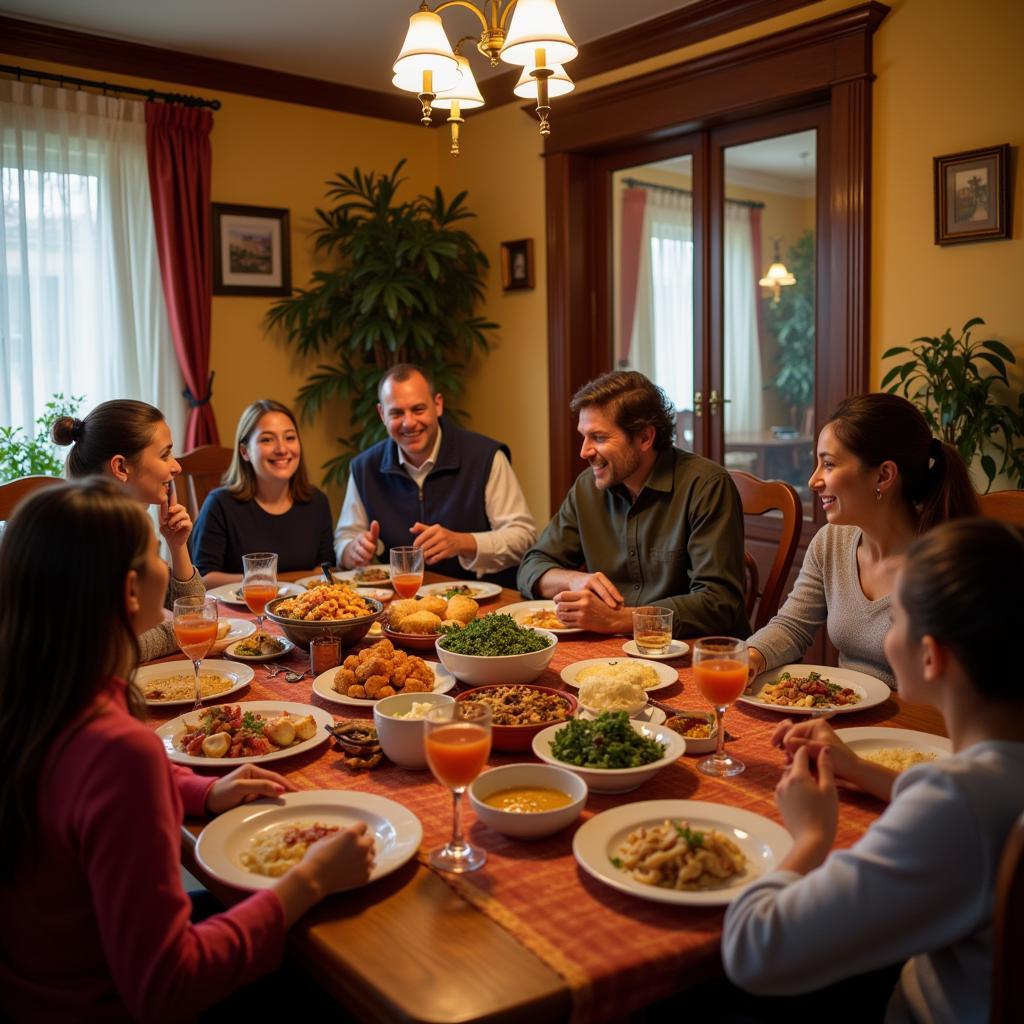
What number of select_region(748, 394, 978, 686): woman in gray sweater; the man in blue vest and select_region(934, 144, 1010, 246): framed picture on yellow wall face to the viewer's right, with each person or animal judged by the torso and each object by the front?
0

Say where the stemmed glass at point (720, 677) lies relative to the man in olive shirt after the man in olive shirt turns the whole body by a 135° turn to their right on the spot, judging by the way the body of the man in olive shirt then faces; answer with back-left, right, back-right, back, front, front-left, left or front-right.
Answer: back

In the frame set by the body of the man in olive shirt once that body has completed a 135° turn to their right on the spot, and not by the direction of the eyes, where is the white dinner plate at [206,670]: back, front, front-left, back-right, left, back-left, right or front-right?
back-left

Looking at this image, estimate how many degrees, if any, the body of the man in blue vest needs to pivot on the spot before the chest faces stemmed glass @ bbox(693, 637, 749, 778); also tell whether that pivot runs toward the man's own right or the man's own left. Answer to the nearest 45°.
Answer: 0° — they already face it

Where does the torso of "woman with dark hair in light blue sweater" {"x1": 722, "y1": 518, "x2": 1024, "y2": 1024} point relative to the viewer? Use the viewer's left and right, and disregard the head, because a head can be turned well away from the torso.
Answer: facing away from the viewer and to the left of the viewer

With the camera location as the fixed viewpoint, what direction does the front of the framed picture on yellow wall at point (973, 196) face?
facing the viewer and to the left of the viewer

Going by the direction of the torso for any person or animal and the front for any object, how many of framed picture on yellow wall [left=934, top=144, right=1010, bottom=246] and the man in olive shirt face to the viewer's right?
0

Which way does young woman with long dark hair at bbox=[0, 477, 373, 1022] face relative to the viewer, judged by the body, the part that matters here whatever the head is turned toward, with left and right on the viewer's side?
facing away from the viewer and to the right of the viewer

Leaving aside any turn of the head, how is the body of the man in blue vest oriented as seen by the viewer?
toward the camera

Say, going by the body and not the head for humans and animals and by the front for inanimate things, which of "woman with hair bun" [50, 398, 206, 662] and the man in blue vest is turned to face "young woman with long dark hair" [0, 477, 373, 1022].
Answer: the man in blue vest

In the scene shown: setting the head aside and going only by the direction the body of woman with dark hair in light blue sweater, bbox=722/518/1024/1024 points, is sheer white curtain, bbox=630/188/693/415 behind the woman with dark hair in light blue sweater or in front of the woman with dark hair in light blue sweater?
in front

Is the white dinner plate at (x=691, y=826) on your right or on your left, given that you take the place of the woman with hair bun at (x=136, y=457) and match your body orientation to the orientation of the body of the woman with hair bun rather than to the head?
on your right

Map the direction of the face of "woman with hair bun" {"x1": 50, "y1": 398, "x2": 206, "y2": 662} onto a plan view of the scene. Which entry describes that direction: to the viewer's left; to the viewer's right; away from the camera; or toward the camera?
to the viewer's right

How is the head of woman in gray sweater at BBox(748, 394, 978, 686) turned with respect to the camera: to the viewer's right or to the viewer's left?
to the viewer's left
